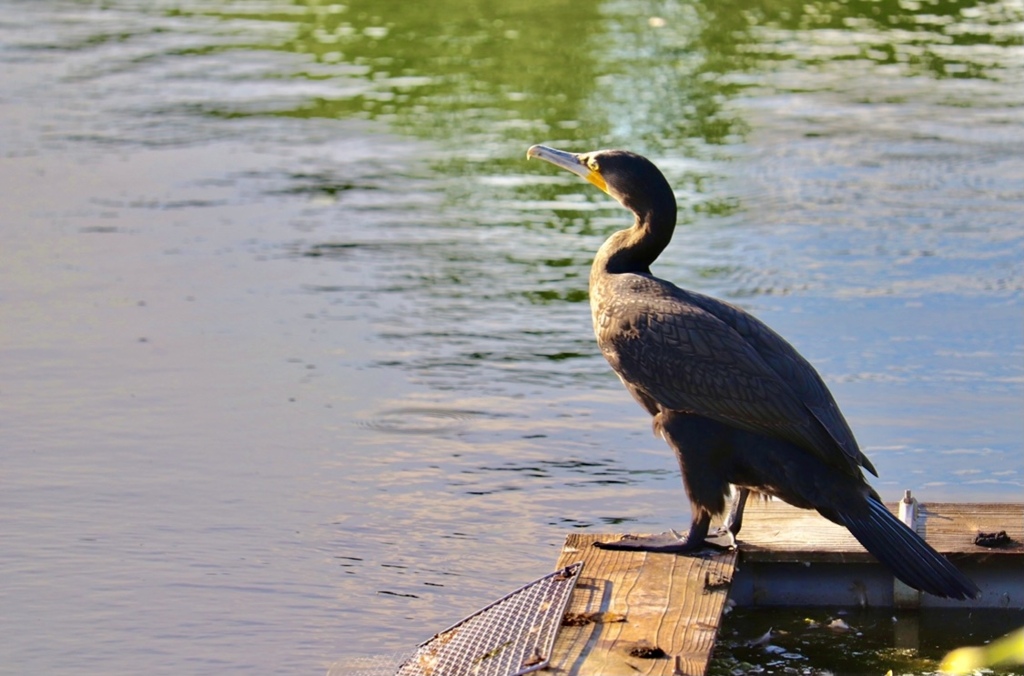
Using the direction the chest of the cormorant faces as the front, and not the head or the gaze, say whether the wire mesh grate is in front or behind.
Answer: in front

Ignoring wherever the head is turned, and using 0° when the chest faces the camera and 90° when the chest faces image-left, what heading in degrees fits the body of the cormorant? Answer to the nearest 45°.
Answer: approximately 90°
